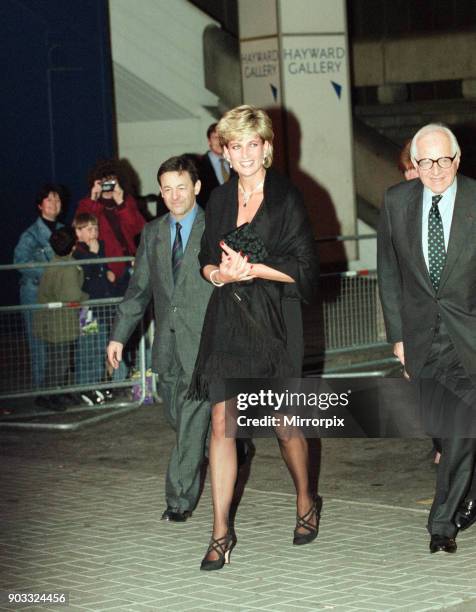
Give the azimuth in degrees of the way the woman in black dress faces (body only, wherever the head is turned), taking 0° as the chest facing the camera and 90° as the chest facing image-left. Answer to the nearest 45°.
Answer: approximately 45°

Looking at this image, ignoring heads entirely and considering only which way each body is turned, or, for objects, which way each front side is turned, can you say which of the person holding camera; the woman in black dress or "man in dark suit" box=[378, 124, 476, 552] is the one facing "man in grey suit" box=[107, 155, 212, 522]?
the person holding camera

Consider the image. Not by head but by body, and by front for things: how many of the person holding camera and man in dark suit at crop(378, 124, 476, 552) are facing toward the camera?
2

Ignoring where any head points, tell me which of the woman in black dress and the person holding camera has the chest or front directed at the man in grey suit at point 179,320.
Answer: the person holding camera

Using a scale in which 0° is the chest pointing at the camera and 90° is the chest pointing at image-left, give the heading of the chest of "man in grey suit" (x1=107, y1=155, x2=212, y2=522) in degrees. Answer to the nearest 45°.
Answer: approximately 0°

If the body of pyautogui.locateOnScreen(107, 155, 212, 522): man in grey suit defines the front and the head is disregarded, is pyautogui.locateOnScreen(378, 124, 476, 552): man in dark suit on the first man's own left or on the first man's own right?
on the first man's own left

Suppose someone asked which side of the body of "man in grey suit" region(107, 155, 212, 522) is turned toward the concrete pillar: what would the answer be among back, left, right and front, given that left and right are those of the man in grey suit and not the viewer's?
back

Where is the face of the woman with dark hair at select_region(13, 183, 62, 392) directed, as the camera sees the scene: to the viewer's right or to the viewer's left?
to the viewer's right

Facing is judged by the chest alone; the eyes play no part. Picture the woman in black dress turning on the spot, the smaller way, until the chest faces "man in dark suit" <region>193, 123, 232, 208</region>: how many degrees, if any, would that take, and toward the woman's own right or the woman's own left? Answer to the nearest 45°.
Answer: approximately 135° to the woman's own right

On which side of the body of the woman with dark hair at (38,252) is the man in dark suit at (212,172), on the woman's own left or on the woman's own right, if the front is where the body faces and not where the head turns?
on the woman's own left
